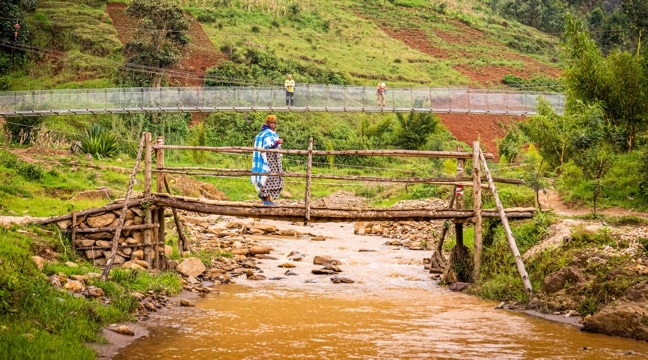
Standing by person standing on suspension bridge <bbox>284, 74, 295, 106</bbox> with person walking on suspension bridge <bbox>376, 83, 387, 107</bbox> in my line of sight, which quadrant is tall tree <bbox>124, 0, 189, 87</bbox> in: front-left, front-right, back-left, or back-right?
back-left

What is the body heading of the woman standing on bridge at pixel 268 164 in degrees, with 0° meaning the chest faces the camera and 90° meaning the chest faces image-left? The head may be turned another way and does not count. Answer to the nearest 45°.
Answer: approximately 315°

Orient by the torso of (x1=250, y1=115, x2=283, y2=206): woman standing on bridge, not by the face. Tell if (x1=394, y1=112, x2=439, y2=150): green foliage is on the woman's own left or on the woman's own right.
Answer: on the woman's own left

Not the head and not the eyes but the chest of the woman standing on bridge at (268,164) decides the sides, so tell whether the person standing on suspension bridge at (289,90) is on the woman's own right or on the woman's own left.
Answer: on the woman's own left

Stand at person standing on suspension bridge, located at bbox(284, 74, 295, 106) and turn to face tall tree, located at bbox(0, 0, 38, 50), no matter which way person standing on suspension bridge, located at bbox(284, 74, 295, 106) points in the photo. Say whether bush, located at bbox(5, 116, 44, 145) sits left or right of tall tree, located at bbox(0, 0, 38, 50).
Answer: left

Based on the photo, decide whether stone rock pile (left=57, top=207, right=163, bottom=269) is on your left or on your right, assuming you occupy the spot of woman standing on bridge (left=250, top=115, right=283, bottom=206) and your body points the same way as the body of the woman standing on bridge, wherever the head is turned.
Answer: on your right

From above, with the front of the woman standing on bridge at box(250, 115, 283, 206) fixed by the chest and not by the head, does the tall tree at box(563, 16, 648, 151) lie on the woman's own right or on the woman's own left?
on the woman's own left

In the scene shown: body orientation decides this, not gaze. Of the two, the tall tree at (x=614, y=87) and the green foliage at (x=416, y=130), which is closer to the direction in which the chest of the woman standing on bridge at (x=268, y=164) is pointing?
the tall tree

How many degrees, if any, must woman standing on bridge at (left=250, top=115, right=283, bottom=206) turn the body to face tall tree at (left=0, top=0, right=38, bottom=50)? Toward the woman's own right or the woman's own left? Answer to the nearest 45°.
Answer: approximately 180°

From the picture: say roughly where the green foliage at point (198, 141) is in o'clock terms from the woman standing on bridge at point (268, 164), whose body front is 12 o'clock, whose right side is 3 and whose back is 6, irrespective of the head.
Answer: The green foliage is roughly at 7 o'clock from the woman standing on bridge.
